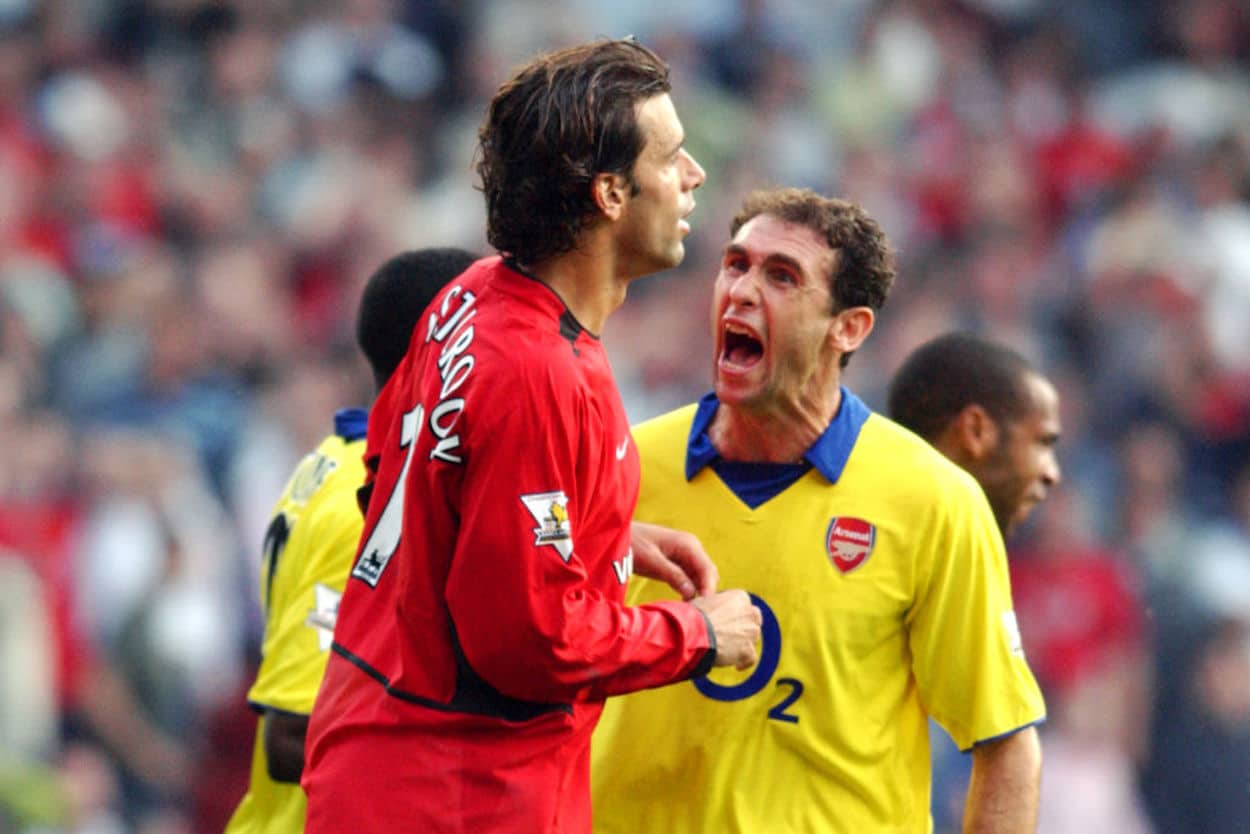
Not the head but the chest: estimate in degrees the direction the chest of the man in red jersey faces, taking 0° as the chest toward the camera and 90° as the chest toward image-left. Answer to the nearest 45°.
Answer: approximately 270°

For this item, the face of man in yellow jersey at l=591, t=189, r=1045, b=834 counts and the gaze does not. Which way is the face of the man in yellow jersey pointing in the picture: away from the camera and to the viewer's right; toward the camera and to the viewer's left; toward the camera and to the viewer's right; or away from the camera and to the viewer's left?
toward the camera and to the viewer's left

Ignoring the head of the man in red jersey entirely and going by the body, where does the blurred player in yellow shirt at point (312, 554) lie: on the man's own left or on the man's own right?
on the man's own left

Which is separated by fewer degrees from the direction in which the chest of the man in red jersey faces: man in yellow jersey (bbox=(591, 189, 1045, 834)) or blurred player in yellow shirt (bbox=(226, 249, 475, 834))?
the man in yellow jersey

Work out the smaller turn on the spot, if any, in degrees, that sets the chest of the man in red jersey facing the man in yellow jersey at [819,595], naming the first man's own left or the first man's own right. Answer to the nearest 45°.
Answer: approximately 45° to the first man's own left

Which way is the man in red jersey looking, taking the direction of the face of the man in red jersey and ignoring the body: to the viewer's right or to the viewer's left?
to the viewer's right
